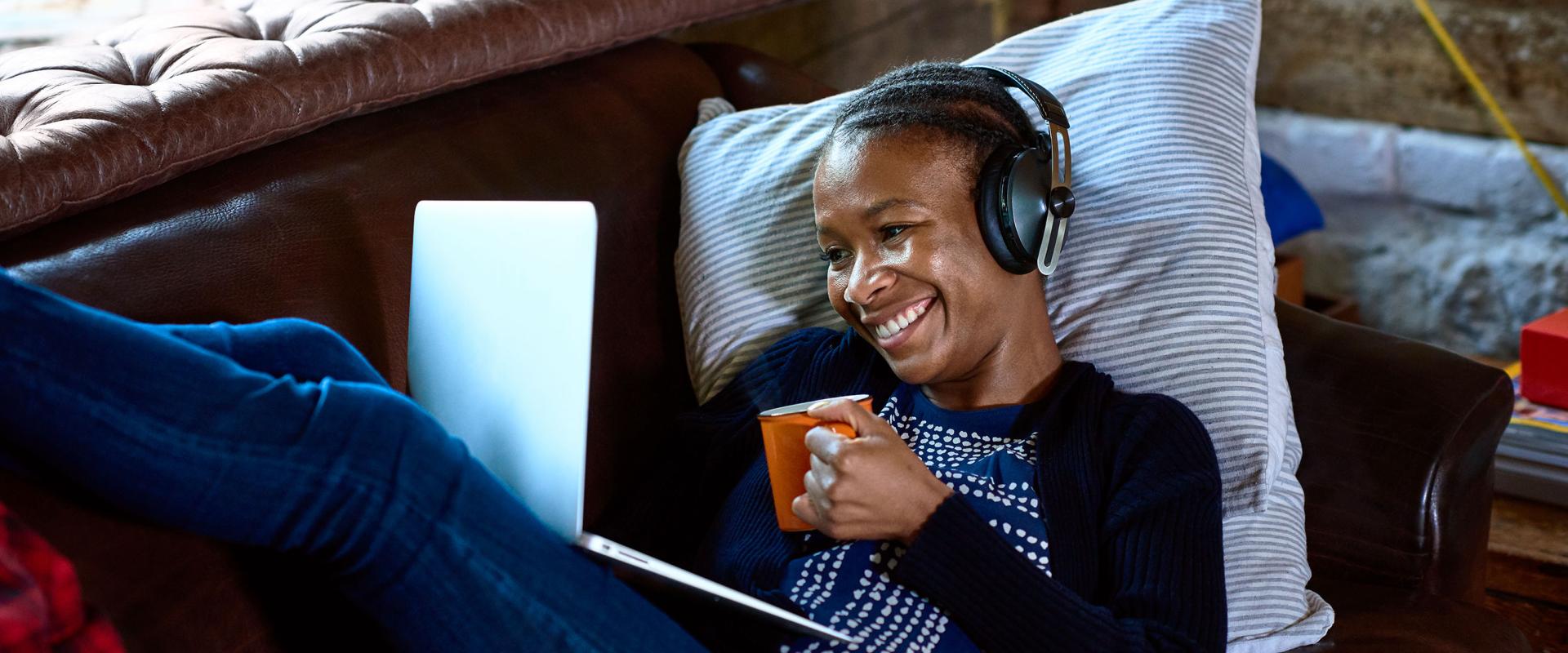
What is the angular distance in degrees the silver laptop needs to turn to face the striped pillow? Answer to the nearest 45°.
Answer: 0° — it already faces it

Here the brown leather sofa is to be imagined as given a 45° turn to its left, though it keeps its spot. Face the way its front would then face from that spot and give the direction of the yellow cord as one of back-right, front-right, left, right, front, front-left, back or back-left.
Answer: front-left

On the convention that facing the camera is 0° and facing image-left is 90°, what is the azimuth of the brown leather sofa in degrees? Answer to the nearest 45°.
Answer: approximately 315°

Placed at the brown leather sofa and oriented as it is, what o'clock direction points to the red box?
The red box is roughly at 10 o'clock from the brown leather sofa.

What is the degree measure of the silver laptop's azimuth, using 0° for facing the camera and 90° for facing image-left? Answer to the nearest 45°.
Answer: approximately 225°
